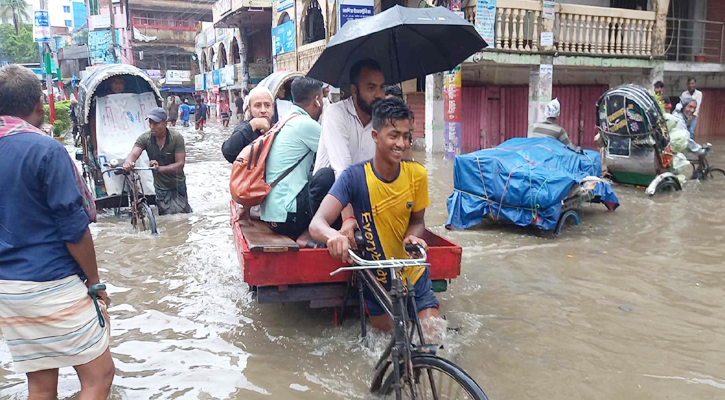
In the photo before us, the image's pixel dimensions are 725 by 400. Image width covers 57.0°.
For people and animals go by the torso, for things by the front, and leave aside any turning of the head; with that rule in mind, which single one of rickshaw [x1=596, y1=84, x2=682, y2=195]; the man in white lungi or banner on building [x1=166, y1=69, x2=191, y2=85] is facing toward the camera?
the banner on building

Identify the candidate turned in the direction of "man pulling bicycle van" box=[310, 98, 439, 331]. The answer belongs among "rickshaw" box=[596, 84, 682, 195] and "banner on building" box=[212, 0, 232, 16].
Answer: the banner on building

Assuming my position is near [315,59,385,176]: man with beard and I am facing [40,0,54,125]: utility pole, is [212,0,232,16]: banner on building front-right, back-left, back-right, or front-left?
front-right

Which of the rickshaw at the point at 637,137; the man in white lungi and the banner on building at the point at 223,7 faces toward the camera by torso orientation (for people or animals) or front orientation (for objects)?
the banner on building

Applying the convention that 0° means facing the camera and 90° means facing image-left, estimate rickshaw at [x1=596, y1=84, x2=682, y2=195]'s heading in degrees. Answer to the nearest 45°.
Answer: approximately 225°

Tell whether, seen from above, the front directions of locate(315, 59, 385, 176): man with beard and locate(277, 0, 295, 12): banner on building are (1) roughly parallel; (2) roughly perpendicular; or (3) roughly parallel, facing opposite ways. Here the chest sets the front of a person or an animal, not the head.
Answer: roughly perpendicular

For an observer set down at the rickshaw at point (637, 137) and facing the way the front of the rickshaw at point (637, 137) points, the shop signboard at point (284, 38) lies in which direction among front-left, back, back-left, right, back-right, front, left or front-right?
left

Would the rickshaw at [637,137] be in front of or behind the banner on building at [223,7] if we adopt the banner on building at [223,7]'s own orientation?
in front

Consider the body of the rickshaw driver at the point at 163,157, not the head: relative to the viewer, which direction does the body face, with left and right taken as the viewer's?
facing the viewer and to the left of the viewer

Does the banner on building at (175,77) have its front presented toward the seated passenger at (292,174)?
yes

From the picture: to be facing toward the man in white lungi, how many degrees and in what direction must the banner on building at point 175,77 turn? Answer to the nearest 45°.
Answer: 0° — it already faces them

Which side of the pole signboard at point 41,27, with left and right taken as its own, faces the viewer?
front

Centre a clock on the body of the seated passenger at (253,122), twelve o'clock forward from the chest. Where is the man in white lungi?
The man in white lungi is roughly at 2 o'clock from the seated passenger.

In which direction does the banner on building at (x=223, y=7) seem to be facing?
toward the camera
